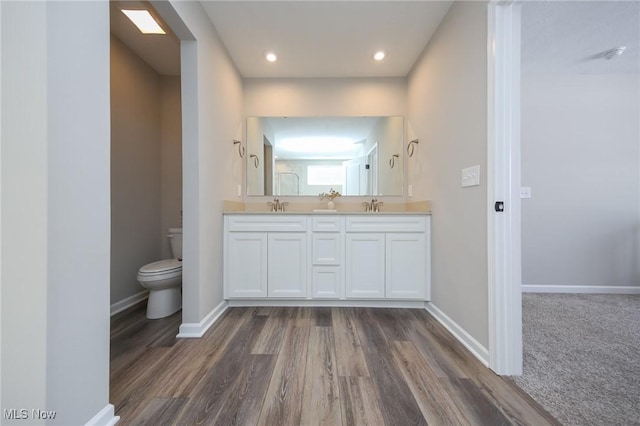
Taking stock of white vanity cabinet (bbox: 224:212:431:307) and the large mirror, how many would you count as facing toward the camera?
2

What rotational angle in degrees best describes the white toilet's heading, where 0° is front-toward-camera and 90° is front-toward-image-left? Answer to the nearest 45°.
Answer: approximately 45°

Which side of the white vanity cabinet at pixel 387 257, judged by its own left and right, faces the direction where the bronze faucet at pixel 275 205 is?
right

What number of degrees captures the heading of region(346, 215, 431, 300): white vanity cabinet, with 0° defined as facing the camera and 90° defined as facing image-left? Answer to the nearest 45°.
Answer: approximately 0°

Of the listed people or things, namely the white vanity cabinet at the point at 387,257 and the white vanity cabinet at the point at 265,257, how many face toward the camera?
2
